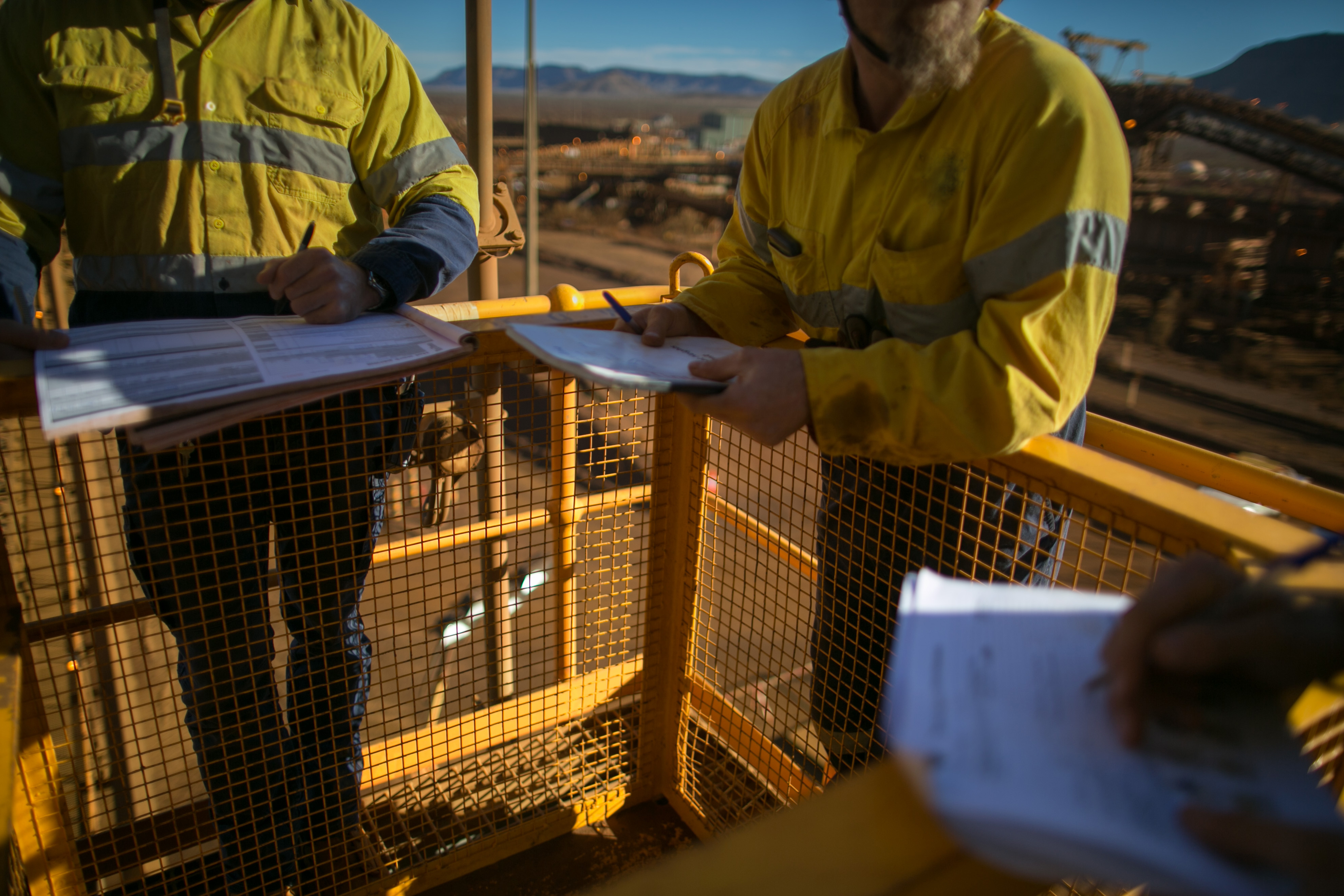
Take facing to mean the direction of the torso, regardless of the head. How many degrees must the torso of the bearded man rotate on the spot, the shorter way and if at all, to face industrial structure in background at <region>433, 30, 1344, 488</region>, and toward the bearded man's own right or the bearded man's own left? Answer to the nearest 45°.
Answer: approximately 135° to the bearded man's own right

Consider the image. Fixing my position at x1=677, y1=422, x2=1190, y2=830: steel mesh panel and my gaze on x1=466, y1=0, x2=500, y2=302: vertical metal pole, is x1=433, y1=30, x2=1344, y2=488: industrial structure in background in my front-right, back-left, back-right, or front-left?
front-right

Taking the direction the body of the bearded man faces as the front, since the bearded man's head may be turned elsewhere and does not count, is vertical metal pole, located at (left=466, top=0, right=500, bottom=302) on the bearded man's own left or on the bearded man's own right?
on the bearded man's own right

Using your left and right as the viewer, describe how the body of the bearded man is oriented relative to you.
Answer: facing the viewer and to the left of the viewer

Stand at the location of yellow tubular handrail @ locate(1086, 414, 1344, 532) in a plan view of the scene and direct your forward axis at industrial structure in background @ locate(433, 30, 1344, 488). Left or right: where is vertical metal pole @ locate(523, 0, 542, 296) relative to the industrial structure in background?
left

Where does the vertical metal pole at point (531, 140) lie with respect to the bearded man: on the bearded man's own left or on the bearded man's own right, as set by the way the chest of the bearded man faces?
on the bearded man's own right
